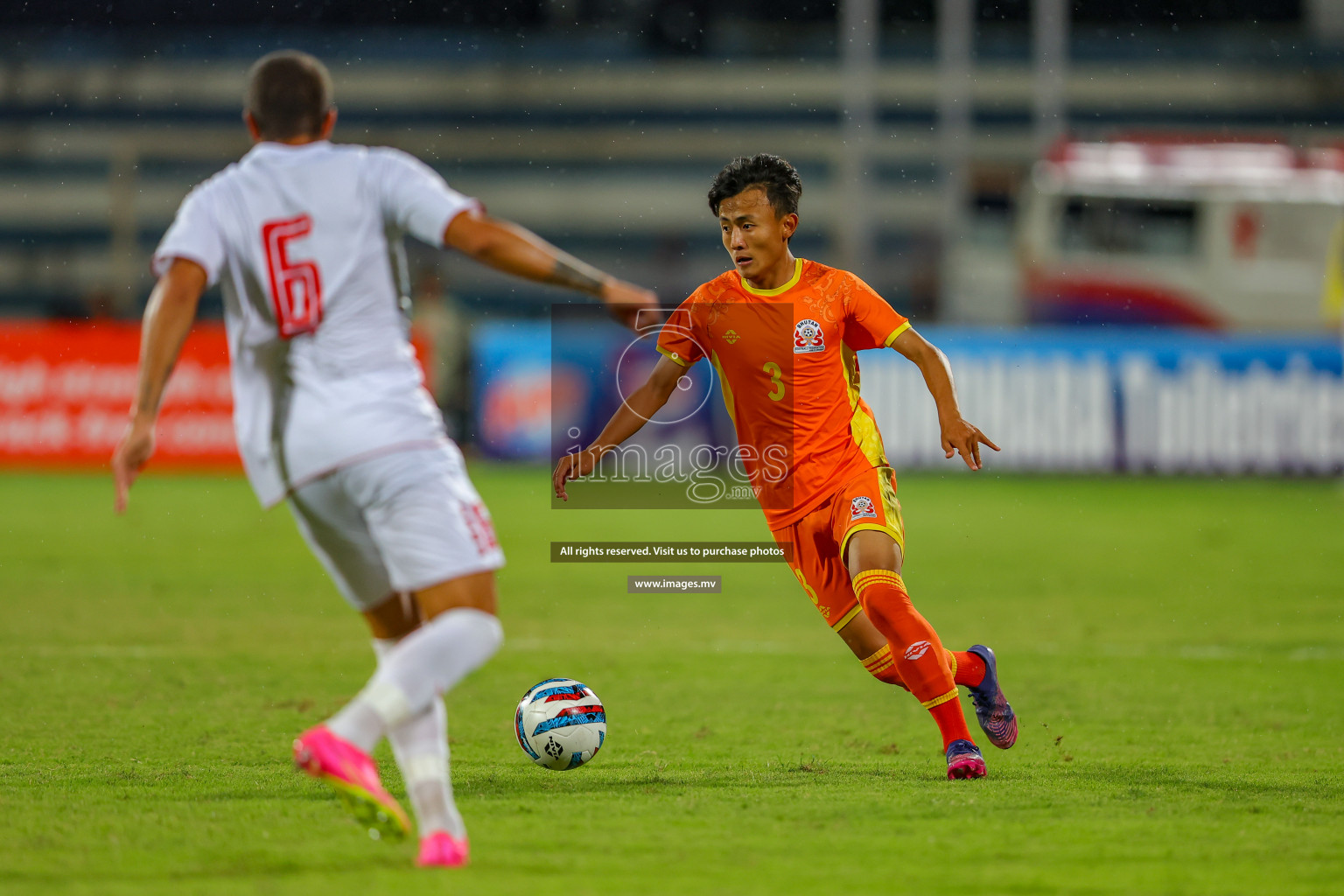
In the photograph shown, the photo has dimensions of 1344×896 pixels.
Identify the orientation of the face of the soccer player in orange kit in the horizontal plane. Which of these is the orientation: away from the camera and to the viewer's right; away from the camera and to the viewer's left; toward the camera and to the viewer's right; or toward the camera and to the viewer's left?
toward the camera and to the viewer's left

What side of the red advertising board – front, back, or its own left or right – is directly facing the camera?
front

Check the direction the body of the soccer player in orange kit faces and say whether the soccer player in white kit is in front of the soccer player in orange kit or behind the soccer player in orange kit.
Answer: in front

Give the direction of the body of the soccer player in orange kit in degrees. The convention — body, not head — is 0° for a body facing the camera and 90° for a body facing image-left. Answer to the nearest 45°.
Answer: approximately 45°

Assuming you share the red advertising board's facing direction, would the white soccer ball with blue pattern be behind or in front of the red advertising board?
in front

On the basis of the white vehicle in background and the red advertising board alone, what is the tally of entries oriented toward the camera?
1

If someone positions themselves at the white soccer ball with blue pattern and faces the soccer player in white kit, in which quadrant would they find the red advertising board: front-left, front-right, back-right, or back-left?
back-right

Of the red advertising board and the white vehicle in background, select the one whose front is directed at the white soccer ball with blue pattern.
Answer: the red advertising board

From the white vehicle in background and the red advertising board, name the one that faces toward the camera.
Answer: the red advertising board

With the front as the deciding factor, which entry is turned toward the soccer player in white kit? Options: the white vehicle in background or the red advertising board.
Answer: the red advertising board

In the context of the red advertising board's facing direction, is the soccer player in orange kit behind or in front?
in front

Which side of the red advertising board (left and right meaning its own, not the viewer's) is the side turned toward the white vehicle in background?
left
